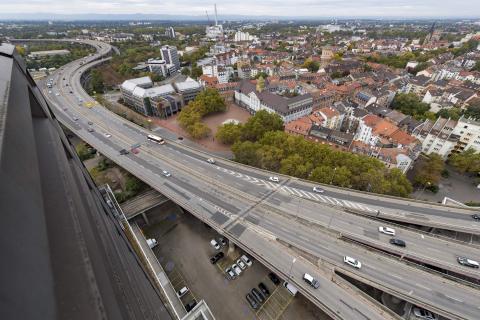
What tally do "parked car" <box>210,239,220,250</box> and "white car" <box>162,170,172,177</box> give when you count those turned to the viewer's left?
0

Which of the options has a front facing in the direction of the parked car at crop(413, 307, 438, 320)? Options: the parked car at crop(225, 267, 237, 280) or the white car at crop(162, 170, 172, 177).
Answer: the white car

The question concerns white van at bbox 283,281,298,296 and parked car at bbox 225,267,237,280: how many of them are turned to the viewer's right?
0

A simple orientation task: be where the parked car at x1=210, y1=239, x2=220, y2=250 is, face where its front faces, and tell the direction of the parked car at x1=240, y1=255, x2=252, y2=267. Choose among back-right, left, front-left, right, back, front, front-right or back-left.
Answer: front

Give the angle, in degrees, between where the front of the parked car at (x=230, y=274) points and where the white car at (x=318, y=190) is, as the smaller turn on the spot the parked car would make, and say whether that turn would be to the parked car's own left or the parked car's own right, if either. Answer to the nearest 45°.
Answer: approximately 90° to the parked car's own right

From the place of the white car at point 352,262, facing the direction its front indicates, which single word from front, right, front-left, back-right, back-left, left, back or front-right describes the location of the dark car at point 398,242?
left

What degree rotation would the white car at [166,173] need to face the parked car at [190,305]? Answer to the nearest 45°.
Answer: approximately 45° to its right

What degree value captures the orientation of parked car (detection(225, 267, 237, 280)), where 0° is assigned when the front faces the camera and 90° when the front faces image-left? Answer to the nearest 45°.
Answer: approximately 135°
